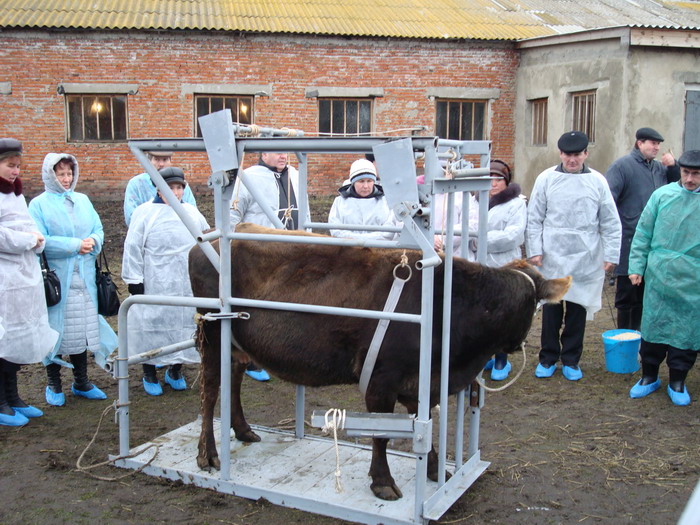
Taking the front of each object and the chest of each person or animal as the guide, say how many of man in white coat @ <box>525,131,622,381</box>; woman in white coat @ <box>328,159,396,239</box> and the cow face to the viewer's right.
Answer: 1

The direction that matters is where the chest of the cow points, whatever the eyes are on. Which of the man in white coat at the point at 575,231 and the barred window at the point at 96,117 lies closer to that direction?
the man in white coat

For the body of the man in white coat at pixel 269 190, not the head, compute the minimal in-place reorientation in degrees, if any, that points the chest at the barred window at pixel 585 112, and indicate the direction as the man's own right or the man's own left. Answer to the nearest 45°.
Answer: approximately 90° to the man's own left

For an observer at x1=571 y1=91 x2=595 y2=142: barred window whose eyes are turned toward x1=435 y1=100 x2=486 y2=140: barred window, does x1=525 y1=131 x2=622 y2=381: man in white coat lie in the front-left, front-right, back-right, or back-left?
back-left

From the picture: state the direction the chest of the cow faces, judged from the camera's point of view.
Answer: to the viewer's right

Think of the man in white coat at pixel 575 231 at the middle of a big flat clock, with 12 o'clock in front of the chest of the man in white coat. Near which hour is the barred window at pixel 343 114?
The barred window is roughly at 5 o'clock from the man in white coat.

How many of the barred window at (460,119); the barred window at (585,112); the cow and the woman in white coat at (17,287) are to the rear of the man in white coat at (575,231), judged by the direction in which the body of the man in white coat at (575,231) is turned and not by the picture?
2

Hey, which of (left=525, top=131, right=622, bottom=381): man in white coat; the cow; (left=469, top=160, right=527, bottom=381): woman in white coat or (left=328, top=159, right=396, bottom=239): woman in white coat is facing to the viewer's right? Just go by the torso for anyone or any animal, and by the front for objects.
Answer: the cow

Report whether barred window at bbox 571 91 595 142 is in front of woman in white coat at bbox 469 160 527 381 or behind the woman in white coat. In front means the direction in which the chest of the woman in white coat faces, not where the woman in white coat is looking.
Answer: behind

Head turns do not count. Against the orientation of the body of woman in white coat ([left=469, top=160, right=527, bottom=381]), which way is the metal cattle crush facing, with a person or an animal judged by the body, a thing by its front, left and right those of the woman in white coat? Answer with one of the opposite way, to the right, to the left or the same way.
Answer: to the left

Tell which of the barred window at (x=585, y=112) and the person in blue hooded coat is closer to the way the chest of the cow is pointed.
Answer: the barred window
